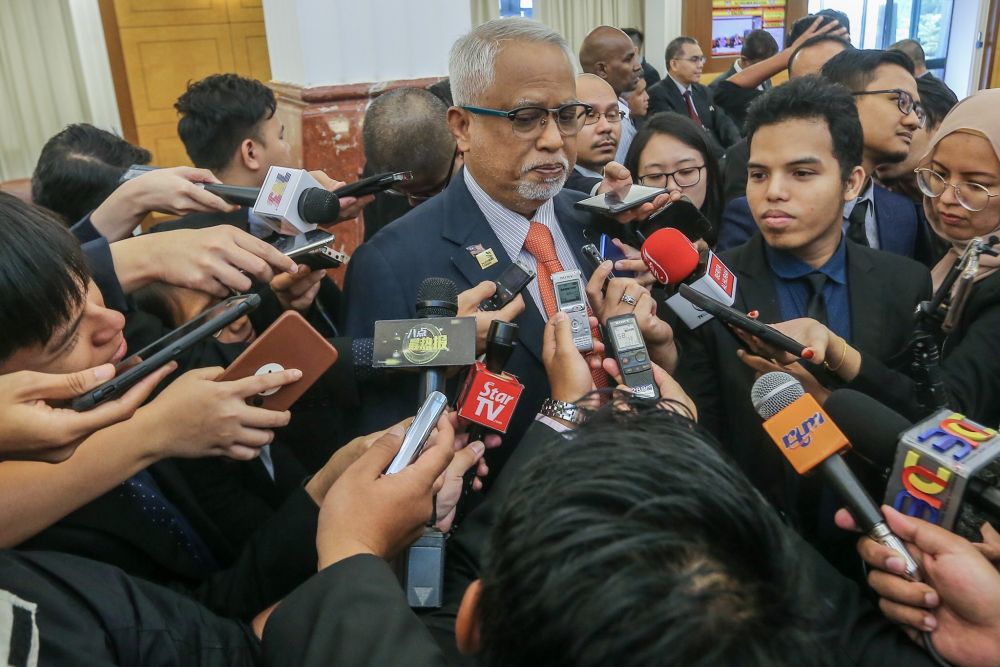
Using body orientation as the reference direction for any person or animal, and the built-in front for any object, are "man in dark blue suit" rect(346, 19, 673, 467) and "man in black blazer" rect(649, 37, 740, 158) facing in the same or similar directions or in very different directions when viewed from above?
same or similar directions

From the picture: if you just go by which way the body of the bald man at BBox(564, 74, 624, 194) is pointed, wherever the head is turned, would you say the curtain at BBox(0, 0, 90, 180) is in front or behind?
behind

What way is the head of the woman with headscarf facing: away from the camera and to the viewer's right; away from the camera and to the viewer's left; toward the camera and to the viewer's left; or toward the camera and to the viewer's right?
toward the camera and to the viewer's left

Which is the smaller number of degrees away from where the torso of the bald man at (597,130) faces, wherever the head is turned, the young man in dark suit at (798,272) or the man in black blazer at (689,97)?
the young man in dark suit

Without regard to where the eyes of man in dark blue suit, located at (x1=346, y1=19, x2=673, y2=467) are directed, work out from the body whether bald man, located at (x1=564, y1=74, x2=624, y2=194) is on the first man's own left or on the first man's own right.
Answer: on the first man's own left

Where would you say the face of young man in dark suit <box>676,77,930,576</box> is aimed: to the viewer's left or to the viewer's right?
to the viewer's left

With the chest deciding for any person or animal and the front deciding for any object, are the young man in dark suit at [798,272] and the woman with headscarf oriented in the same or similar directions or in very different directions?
same or similar directions

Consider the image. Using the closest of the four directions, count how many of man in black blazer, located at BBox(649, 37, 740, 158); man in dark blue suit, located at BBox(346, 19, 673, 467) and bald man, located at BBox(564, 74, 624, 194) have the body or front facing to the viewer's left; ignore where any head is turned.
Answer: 0

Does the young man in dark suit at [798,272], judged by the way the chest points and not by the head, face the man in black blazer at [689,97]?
no

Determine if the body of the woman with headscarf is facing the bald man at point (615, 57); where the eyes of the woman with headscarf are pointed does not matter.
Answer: no

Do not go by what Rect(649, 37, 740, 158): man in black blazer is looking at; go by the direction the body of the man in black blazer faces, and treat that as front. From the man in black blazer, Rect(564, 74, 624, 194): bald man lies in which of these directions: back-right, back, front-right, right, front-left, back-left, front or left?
front-right

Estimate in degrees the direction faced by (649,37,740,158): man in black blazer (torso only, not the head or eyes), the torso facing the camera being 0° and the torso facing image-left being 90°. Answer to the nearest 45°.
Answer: approximately 315°

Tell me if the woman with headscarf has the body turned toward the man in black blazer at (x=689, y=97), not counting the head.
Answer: no

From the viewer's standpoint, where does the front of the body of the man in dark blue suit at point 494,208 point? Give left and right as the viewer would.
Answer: facing the viewer and to the right of the viewer

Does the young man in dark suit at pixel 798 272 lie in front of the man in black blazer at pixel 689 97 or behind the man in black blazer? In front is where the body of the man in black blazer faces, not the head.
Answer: in front
